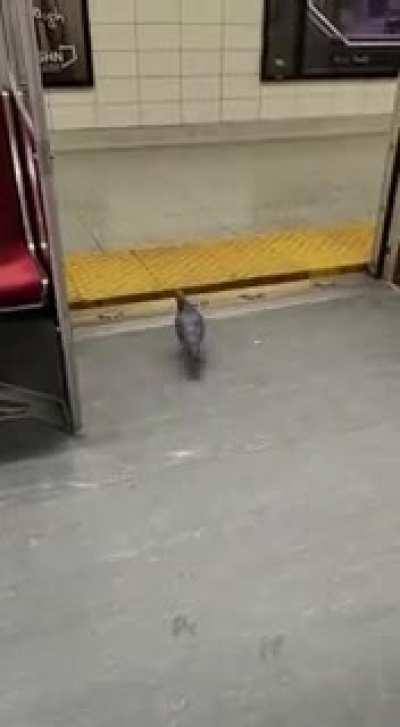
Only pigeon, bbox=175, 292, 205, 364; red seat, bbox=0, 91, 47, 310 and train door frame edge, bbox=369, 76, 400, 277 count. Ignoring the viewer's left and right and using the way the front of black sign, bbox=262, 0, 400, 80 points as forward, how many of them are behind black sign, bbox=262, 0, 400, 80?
0

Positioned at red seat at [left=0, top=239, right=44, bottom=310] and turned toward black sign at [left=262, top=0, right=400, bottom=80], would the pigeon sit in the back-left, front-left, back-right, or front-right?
front-right

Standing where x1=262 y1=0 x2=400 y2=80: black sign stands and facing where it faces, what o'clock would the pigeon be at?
The pigeon is roughly at 12 o'clock from the black sign.

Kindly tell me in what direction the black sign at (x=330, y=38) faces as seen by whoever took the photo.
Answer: facing the viewer

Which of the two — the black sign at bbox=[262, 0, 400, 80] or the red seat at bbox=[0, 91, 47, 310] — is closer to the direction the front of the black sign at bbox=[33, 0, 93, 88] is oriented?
the red seat

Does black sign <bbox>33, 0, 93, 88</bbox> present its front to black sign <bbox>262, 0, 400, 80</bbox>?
no

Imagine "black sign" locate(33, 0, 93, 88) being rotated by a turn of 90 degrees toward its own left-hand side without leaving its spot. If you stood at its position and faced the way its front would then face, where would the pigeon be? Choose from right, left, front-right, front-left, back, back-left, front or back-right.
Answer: right

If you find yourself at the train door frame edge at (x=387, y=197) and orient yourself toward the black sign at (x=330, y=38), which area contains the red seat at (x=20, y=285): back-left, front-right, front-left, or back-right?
back-left

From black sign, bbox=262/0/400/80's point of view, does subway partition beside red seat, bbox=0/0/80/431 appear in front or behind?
in front

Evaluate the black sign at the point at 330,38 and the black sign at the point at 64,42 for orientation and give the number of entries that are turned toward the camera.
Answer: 2

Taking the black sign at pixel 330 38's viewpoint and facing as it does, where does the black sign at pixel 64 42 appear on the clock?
the black sign at pixel 64 42 is roughly at 2 o'clock from the black sign at pixel 330 38.

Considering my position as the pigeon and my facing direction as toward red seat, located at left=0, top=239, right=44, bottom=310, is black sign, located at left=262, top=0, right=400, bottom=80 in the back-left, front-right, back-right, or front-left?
back-right

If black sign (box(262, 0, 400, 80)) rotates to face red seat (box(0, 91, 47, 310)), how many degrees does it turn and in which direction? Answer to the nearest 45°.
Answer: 0° — it already faces it

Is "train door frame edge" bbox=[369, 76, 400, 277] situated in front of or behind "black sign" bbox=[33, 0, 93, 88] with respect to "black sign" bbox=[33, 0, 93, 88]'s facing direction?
in front

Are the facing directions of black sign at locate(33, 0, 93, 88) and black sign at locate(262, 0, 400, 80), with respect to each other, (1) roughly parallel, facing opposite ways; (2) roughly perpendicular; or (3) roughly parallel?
roughly parallel
